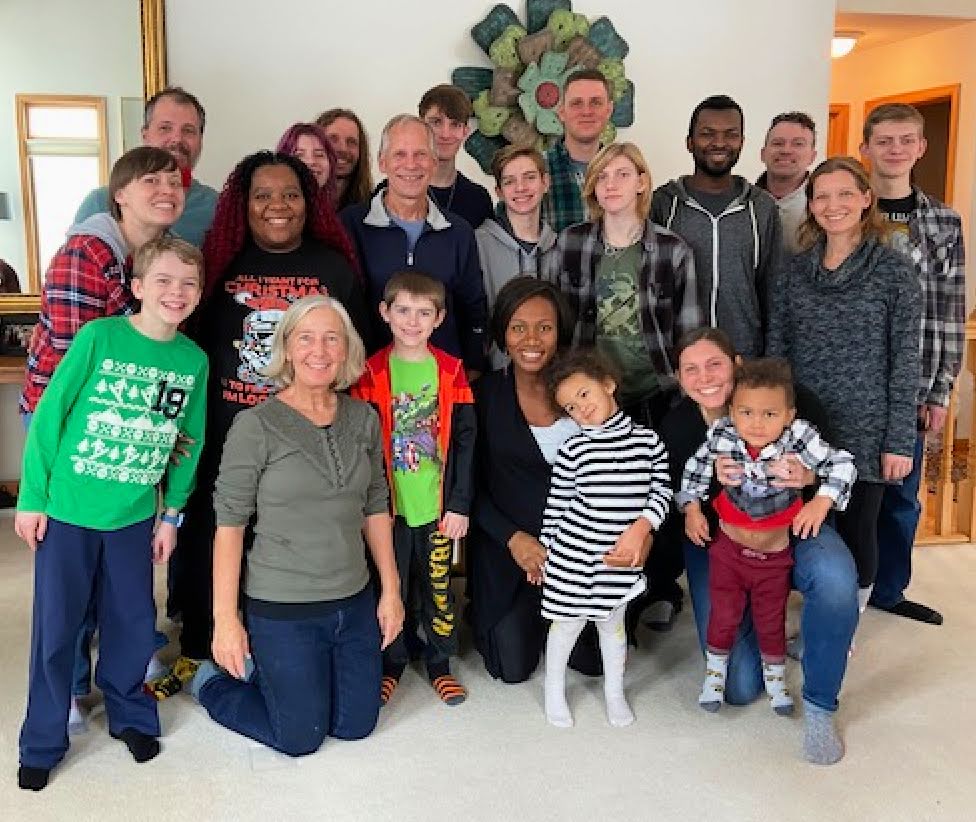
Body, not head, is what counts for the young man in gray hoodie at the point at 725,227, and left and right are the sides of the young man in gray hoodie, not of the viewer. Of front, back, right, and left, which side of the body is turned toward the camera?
front

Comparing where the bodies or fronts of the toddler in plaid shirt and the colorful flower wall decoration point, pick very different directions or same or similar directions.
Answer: same or similar directions

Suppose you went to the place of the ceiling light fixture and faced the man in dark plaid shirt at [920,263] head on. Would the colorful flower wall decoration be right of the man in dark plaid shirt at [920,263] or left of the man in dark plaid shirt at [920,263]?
right

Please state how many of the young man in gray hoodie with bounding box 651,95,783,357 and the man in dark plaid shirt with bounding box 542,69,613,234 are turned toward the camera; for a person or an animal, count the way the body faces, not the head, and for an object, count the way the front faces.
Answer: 2

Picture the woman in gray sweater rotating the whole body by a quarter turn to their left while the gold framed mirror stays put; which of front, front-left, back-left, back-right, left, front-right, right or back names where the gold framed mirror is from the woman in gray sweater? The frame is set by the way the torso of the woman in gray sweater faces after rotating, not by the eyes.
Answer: back

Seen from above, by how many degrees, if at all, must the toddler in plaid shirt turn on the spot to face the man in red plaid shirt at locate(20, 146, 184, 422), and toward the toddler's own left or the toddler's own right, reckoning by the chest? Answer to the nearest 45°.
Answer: approximately 90° to the toddler's own right

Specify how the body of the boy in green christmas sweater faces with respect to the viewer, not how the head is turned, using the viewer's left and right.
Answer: facing the viewer and to the right of the viewer

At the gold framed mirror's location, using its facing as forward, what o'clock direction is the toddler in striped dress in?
The toddler in striped dress is roughly at 11 o'clock from the gold framed mirror.

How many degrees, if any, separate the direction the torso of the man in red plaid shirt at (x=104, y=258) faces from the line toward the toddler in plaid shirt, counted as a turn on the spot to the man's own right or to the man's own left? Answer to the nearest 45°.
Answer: approximately 45° to the man's own left

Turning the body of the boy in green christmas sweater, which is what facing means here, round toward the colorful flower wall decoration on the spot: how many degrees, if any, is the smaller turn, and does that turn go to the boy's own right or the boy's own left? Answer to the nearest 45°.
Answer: approximately 90° to the boy's own left

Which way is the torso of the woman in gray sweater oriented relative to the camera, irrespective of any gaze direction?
toward the camera

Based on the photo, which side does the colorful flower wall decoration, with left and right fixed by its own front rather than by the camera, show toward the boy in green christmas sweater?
front

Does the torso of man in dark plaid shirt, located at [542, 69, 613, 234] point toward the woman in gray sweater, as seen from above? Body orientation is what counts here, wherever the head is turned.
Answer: no

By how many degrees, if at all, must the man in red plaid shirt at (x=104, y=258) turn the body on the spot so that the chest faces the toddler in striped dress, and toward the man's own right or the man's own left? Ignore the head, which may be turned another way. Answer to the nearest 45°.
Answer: approximately 45° to the man's own left

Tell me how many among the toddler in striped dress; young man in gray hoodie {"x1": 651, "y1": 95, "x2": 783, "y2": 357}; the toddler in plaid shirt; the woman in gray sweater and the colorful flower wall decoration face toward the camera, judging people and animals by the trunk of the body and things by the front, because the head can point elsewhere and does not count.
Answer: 5

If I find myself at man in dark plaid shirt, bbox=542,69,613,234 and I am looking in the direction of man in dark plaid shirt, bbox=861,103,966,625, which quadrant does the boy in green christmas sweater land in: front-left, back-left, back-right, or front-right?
back-right

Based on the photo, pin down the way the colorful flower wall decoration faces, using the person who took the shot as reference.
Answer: facing the viewer

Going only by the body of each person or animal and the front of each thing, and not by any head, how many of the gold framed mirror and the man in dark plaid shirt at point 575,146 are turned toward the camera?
2

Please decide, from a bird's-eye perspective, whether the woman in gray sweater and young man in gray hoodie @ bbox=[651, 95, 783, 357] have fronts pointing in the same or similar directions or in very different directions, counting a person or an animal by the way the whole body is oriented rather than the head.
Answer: same or similar directions

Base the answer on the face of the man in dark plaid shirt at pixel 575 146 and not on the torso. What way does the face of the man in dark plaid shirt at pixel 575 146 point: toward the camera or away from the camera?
toward the camera

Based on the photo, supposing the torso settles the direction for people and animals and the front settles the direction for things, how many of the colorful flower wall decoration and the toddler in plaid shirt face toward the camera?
2

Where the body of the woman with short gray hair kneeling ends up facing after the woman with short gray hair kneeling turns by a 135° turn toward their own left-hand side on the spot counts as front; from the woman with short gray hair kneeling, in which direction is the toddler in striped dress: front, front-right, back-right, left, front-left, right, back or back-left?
right
